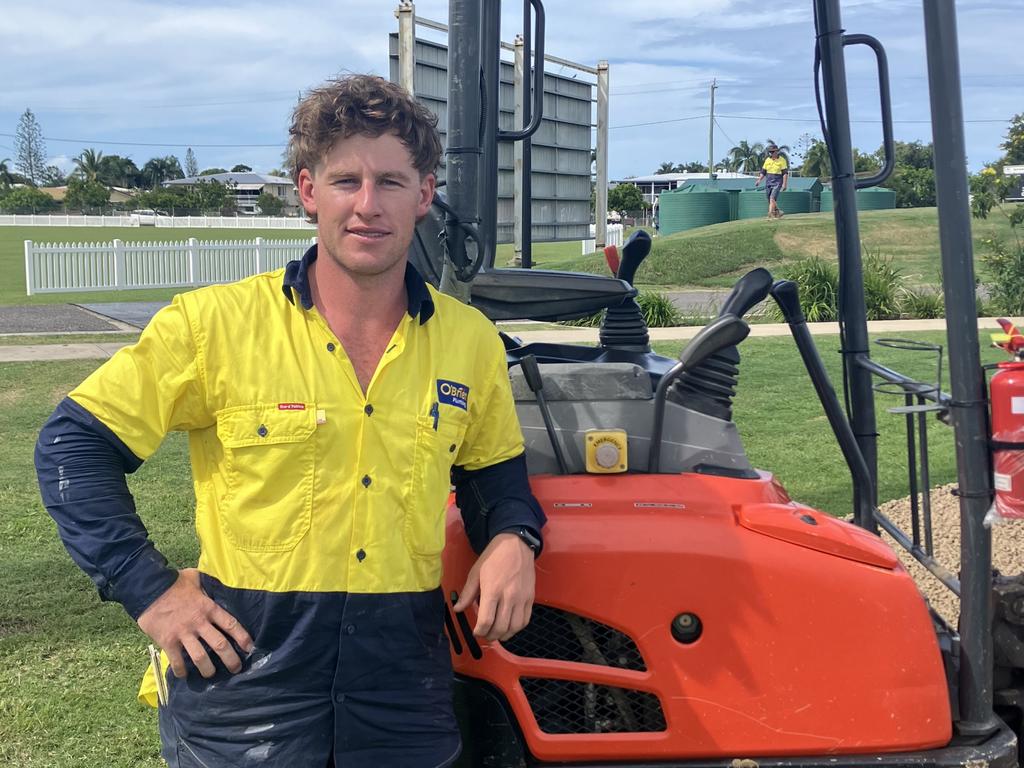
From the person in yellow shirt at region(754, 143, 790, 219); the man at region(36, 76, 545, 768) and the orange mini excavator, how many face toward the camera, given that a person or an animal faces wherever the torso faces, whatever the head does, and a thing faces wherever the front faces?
2

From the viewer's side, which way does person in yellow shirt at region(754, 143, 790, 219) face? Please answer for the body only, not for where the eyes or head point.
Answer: toward the camera

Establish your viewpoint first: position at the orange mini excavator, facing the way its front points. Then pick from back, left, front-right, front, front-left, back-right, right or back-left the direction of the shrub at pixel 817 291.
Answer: left

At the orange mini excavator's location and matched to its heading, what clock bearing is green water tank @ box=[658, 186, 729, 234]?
The green water tank is roughly at 9 o'clock from the orange mini excavator.

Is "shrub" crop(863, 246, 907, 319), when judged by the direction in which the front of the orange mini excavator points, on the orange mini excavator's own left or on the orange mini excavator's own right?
on the orange mini excavator's own left

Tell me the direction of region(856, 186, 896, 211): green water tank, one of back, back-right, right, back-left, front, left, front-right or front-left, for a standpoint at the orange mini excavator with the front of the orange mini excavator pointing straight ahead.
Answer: left

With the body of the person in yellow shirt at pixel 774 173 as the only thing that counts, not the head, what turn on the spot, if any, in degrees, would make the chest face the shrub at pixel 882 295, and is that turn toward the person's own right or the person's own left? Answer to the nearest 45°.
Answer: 0° — they already face it

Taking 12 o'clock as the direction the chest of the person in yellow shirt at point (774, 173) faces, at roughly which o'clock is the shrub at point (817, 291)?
The shrub is roughly at 12 o'clock from the person in yellow shirt.

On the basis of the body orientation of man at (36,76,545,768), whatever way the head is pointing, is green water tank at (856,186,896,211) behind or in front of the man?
behind

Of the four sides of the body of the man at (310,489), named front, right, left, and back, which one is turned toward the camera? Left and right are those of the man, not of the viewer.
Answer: front

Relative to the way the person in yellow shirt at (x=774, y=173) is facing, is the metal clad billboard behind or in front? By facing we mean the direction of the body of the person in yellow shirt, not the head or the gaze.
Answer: in front

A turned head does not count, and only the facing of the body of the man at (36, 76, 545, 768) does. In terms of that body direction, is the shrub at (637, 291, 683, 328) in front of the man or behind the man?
behind
